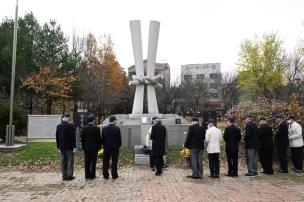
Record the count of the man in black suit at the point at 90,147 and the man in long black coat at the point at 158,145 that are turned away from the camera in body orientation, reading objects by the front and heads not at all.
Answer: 2

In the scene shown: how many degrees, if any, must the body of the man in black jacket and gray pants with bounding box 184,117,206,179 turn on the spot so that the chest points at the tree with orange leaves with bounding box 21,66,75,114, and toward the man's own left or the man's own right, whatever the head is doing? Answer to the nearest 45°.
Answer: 0° — they already face it

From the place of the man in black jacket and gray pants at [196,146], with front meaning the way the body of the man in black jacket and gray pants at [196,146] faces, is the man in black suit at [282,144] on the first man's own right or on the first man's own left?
on the first man's own right

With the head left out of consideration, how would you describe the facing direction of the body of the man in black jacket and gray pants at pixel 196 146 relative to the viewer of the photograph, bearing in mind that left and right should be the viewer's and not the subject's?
facing away from the viewer and to the left of the viewer

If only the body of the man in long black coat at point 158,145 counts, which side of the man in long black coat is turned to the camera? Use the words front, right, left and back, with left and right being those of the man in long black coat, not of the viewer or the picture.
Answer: back

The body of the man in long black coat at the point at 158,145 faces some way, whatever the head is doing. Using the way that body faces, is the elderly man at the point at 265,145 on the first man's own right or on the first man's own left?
on the first man's own right

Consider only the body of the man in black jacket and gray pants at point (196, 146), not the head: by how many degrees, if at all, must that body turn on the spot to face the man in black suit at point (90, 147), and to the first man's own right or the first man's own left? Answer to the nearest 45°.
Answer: approximately 45° to the first man's own left

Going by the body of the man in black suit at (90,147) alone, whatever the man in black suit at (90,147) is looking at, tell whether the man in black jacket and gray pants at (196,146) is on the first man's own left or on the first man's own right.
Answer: on the first man's own right

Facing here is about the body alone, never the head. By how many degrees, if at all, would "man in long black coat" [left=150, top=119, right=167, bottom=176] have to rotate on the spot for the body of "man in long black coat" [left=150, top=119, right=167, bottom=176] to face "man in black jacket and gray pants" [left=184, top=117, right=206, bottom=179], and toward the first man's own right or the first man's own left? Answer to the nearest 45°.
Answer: approximately 90° to the first man's own right

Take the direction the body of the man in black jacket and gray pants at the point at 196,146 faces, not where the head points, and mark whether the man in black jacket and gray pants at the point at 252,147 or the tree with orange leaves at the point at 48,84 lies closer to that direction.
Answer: the tree with orange leaves

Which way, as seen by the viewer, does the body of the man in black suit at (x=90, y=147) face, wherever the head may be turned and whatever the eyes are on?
away from the camera

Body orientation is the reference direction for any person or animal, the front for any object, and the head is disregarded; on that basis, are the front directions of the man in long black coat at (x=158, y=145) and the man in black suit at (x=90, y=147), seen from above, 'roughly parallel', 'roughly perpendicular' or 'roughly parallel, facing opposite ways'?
roughly parallel

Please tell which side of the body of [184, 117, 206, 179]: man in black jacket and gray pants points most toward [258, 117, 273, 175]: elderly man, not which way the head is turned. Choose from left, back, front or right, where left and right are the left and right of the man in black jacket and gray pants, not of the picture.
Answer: right

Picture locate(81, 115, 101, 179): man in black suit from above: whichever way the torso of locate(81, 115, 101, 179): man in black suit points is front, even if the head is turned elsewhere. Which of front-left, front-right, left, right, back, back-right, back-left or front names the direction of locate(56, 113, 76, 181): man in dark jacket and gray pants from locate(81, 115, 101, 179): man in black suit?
left

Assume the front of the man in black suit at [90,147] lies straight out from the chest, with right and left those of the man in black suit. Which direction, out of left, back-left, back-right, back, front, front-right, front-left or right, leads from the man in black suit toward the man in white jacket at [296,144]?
right

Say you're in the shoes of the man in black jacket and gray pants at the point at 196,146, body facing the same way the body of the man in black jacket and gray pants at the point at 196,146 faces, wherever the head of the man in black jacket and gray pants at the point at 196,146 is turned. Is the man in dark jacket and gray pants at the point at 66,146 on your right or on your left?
on your left

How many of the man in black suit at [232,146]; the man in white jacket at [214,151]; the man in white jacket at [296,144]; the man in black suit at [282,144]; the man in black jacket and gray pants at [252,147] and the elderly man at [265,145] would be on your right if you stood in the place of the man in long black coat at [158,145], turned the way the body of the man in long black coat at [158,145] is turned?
6
